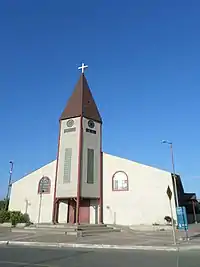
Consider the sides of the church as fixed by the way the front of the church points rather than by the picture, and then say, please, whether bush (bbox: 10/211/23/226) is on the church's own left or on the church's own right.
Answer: on the church's own right

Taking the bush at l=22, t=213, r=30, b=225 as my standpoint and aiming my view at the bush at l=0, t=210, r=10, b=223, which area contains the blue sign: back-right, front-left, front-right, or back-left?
back-left

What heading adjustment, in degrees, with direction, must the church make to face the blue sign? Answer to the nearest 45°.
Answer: approximately 45° to its left

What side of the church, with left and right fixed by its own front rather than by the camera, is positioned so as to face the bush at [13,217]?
right

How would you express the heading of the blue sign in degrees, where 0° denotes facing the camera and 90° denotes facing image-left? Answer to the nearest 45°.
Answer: approximately 0°

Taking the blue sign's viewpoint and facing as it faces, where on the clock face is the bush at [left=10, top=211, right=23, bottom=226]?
The bush is roughly at 4 o'clock from the blue sign.

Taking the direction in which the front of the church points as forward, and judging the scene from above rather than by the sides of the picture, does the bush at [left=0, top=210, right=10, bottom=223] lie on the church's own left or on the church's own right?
on the church's own right

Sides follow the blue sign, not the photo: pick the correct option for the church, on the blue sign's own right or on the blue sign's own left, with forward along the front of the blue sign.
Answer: on the blue sign's own right

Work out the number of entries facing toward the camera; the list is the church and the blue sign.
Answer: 2

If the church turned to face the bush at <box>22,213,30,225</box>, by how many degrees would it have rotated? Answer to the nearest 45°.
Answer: approximately 45° to its right

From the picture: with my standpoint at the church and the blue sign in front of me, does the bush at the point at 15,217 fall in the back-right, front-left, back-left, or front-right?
back-right
